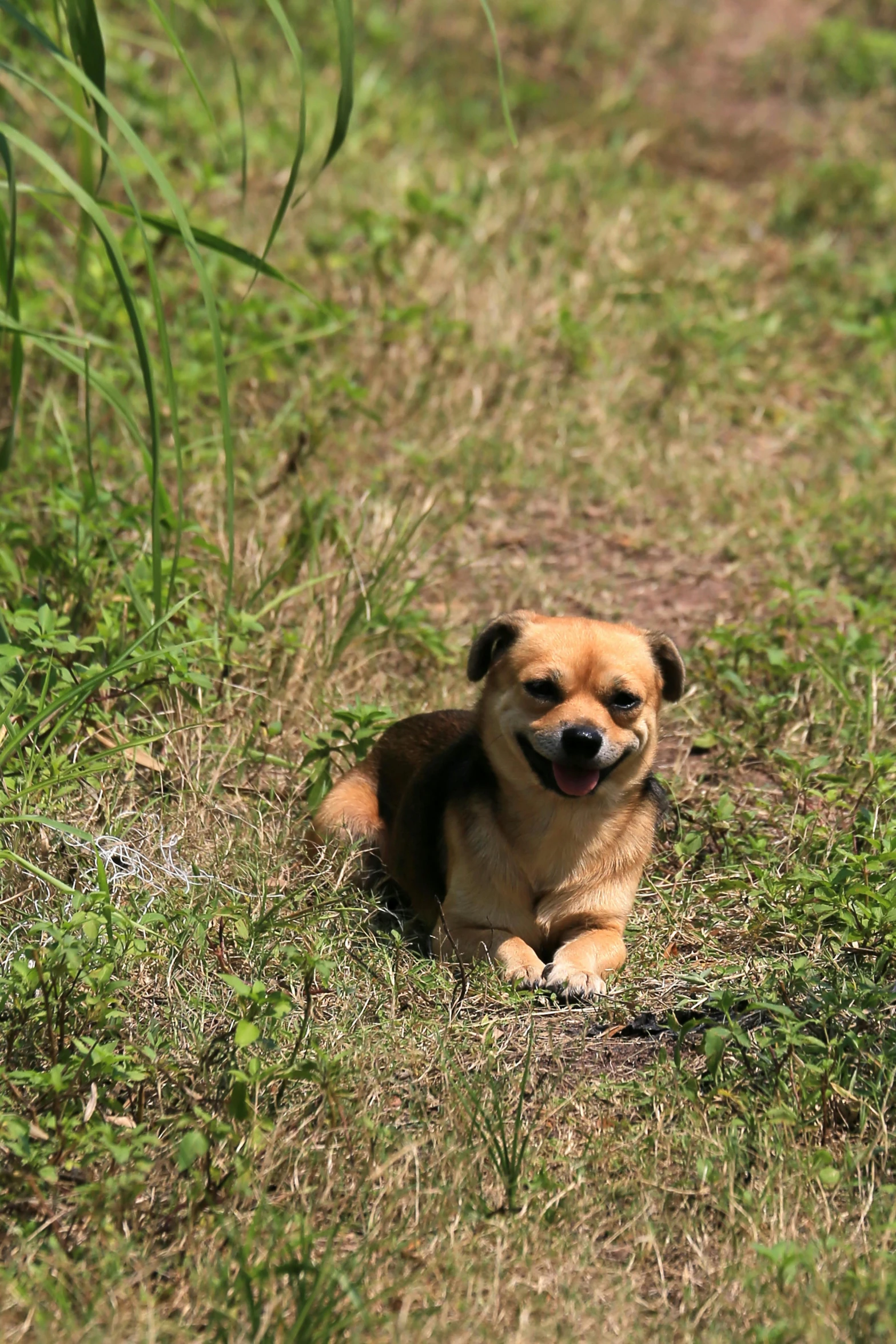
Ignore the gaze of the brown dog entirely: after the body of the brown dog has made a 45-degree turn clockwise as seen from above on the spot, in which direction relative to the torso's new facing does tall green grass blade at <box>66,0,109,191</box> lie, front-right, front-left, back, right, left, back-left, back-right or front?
right

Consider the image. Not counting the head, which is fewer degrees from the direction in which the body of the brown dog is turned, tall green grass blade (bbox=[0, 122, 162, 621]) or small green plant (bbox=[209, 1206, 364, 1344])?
the small green plant

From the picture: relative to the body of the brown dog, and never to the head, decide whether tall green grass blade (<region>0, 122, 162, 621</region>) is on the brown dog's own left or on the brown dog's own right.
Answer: on the brown dog's own right

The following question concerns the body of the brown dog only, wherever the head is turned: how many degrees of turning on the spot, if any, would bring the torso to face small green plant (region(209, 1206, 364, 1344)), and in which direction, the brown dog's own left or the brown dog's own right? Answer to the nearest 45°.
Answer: approximately 45° to the brown dog's own right

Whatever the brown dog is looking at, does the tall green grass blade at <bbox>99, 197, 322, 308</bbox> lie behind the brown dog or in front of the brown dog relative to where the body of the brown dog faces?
behind

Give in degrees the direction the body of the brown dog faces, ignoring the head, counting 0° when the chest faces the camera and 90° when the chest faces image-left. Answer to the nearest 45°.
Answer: approximately 315°

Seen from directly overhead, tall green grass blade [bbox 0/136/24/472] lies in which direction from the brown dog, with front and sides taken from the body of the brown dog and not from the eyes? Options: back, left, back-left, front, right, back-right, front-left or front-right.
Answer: back-right

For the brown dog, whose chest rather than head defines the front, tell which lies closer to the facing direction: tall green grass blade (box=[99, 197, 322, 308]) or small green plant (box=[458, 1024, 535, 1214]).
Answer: the small green plant
